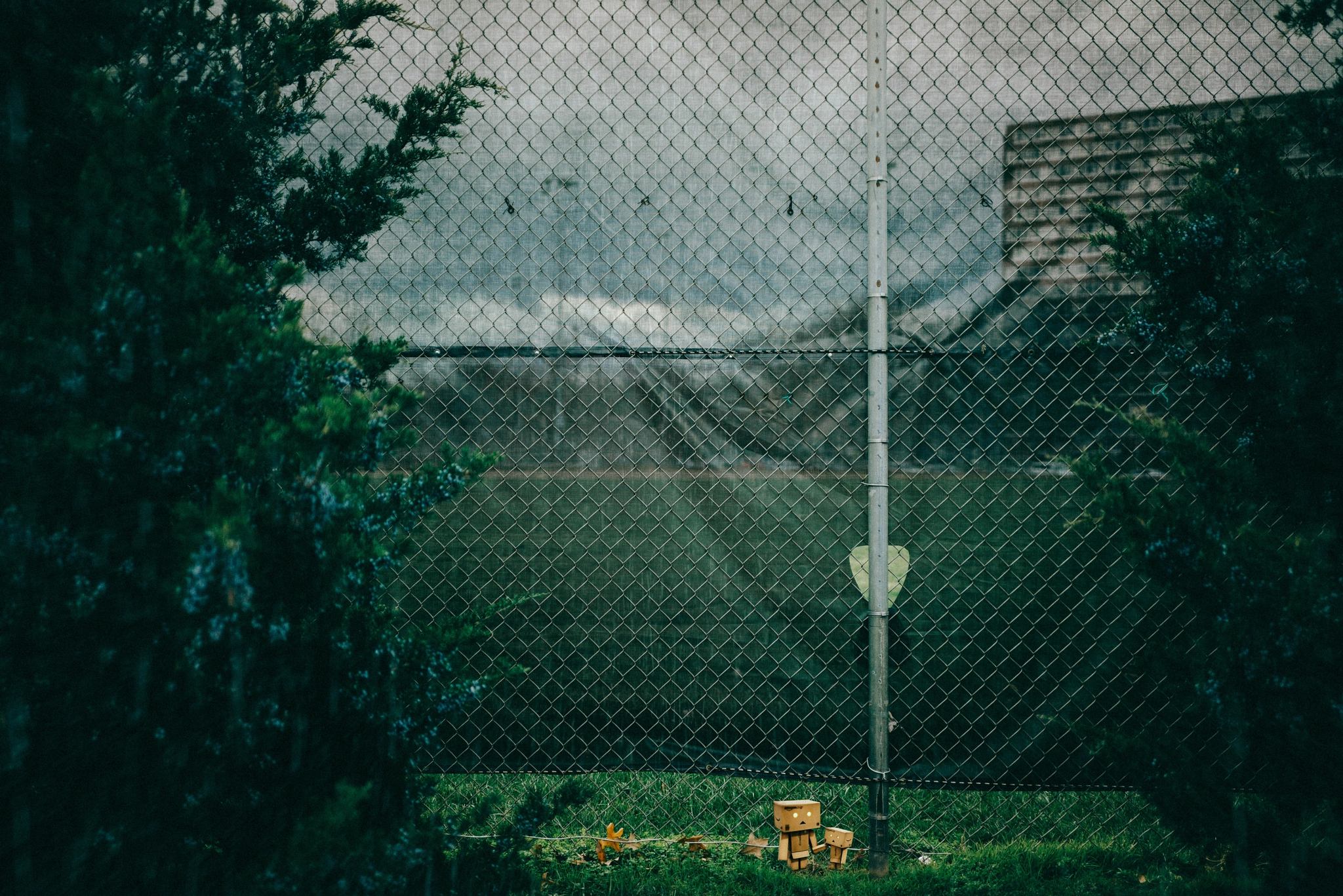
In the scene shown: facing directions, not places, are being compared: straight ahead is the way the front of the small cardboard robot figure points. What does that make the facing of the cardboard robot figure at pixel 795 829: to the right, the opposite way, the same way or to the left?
the same way

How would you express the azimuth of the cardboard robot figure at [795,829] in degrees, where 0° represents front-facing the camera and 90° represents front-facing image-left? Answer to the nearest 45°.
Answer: approximately 315°
